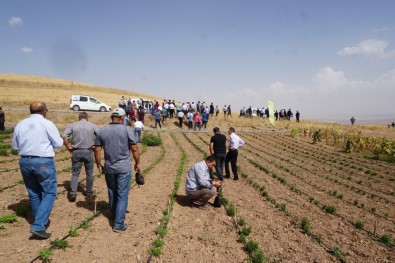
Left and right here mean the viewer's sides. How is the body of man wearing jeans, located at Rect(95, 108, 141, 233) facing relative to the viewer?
facing away from the viewer

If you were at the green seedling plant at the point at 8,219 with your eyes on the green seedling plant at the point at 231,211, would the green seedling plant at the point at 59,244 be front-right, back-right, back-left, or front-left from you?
front-right

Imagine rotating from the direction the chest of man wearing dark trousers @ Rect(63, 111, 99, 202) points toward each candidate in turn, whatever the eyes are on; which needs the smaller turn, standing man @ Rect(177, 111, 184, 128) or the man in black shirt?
the standing man

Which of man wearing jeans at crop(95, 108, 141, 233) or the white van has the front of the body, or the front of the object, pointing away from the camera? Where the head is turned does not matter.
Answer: the man wearing jeans

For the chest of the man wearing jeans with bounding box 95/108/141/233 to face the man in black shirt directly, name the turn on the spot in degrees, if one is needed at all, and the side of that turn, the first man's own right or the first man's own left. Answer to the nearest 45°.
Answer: approximately 45° to the first man's own right

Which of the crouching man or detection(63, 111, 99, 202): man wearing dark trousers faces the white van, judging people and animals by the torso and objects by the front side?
the man wearing dark trousers

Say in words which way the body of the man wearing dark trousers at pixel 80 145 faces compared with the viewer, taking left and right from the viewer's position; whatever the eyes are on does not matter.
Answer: facing away from the viewer

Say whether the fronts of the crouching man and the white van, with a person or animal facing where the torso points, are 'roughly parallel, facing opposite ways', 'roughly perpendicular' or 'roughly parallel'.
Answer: roughly parallel

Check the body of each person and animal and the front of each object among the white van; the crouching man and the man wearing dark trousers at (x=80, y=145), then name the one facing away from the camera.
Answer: the man wearing dark trousers

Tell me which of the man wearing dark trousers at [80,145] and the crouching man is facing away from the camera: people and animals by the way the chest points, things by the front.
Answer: the man wearing dark trousers

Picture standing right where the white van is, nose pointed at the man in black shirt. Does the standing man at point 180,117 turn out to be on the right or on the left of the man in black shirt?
left

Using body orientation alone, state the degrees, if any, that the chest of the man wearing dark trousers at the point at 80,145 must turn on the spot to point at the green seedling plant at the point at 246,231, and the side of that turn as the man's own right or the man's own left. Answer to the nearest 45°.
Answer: approximately 135° to the man's own right
